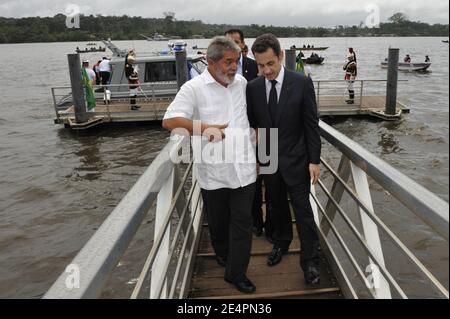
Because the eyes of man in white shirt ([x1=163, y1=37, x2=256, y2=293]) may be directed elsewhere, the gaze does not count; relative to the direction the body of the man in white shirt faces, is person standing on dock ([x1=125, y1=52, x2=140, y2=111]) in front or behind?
behind

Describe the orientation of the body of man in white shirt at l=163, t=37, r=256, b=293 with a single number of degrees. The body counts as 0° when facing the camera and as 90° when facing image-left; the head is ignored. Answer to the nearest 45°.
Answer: approximately 315°

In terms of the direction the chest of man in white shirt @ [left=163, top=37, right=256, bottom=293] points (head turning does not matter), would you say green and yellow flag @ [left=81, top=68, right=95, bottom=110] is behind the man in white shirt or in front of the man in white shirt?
behind

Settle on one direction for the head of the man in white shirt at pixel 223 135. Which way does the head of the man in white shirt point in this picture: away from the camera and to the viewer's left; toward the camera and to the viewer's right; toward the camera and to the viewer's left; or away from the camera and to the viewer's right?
toward the camera and to the viewer's right

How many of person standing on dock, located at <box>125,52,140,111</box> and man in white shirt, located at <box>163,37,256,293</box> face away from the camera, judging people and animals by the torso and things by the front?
0

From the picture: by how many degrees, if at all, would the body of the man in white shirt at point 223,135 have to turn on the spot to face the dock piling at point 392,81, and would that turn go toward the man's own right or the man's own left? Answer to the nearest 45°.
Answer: approximately 90° to the man's own left
